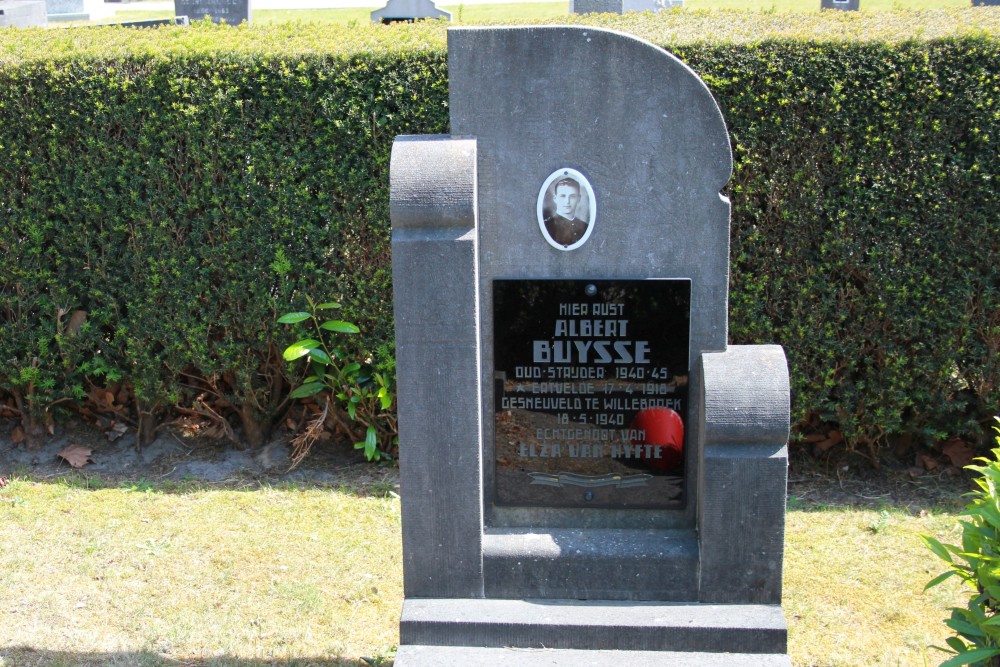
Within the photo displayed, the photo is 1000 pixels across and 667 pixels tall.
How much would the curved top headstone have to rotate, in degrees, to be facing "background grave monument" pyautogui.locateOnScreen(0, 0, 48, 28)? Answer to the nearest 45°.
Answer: approximately 135° to its right

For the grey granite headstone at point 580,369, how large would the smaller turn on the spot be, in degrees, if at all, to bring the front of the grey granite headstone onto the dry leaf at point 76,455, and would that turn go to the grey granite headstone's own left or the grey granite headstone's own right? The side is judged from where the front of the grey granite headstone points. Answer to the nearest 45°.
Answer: approximately 135° to the grey granite headstone's own right

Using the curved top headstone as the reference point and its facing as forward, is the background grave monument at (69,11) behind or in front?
behind

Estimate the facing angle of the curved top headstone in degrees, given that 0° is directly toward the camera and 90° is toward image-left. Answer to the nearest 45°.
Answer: approximately 0°

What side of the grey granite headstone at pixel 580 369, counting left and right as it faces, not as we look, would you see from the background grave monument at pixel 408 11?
back

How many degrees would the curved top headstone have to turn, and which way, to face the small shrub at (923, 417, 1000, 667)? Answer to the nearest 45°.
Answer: approximately 45° to its left

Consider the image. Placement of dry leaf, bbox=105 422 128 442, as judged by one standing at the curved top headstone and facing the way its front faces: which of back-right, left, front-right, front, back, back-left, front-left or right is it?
back-right

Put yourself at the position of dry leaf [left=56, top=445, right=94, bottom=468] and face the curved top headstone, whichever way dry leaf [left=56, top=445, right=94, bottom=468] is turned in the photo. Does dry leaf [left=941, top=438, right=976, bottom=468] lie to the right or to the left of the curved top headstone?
left

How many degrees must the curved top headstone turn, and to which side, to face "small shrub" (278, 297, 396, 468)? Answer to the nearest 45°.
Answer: approximately 135° to its right
